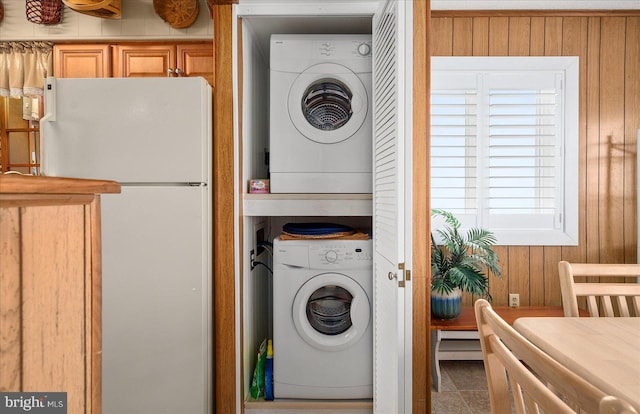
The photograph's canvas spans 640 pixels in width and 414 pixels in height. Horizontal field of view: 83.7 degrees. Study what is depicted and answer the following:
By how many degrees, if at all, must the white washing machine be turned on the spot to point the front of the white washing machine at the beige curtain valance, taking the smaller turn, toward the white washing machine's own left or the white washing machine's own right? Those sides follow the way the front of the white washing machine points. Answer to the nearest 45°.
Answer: approximately 90° to the white washing machine's own right

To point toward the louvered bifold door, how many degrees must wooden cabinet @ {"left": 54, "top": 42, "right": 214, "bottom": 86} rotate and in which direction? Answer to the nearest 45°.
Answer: approximately 45° to its left

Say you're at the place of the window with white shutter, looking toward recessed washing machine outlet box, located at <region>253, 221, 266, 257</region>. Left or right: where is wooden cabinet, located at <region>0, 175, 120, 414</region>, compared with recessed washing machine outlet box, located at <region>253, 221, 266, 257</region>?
left

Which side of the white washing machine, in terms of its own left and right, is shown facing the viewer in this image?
front

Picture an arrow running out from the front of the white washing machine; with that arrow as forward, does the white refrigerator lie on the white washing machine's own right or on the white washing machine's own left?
on the white washing machine's own right

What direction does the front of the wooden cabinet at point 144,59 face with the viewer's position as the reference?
facing the viewer

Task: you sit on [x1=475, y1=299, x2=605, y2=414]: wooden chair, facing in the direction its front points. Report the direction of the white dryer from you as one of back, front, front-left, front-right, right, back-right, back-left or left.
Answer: left

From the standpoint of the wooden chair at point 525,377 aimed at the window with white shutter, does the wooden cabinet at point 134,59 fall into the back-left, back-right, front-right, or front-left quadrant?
front-left

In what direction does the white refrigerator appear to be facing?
toward the camera

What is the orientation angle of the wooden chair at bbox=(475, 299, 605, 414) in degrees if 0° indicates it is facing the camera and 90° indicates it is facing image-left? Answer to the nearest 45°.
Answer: approximately 225°
